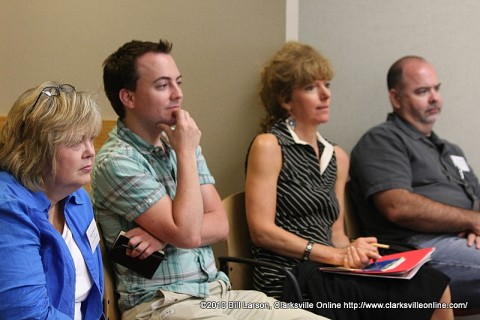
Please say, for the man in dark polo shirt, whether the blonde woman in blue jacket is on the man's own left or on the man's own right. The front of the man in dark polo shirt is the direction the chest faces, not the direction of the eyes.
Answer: on the man's own right

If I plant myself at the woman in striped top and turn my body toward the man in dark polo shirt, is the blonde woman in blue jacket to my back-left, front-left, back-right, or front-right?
back-right

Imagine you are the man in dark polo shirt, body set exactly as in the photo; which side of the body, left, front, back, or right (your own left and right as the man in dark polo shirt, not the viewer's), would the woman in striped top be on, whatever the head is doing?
right

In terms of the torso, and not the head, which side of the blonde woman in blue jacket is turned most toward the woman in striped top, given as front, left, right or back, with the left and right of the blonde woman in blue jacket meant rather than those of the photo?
left

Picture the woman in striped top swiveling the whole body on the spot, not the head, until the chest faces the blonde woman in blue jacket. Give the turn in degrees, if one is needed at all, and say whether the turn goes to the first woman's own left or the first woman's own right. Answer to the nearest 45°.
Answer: approximately 90° to the first woman's own right
